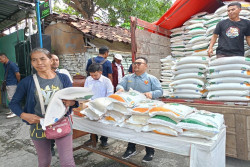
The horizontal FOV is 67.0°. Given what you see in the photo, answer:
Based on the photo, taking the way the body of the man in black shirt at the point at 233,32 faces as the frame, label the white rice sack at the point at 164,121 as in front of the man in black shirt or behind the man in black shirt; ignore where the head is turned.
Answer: in front

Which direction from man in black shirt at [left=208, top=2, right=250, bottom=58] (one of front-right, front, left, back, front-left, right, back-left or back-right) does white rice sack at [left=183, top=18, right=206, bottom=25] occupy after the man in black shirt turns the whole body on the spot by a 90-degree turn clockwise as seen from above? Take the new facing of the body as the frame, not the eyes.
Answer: front-right

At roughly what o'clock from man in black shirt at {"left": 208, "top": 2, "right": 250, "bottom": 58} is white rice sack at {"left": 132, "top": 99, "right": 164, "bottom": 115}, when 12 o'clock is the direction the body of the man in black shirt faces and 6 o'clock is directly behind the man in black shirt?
The white rice sack is roughly at 1 o'clock from the man in black shirt.

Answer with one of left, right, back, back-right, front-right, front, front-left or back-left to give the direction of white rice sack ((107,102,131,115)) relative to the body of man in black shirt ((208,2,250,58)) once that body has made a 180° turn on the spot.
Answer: back-left

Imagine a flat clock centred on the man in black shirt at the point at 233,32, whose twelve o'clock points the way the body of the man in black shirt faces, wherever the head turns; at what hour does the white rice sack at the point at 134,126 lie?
The white rice sack is roughly at 1 o'clock from the man in black shirt.

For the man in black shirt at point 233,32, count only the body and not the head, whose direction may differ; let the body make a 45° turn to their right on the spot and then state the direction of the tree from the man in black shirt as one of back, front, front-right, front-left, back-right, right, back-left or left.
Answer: right

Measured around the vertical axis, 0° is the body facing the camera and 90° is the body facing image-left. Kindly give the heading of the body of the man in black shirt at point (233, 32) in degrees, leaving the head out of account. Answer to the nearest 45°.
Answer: approximately 0°

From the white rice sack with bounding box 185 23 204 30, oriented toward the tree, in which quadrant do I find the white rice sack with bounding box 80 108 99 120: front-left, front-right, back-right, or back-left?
back-left

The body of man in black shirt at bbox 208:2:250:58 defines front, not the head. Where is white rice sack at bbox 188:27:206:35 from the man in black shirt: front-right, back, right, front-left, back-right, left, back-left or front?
back-right

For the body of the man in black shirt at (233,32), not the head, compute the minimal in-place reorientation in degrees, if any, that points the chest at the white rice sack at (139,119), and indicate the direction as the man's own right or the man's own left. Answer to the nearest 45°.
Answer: approximately 45° to the man's own right

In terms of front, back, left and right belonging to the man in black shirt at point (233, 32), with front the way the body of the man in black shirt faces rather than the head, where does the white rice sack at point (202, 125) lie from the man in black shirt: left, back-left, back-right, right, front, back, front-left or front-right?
front

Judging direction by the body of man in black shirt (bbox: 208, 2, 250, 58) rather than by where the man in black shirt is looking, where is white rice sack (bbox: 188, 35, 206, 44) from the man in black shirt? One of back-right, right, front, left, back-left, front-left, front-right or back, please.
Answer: back-right
